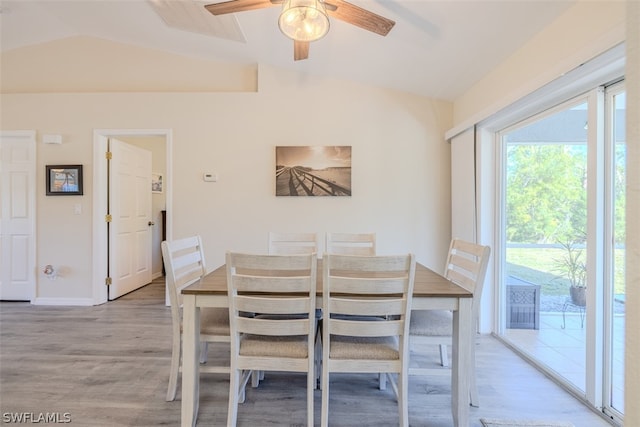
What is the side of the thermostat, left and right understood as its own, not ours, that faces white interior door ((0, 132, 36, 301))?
right

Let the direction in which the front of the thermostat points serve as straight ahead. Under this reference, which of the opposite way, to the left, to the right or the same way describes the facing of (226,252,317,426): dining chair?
the opposite way

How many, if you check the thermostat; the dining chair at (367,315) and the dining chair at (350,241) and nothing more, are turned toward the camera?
2

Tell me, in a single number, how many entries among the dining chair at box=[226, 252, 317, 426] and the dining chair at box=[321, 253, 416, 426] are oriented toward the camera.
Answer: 0

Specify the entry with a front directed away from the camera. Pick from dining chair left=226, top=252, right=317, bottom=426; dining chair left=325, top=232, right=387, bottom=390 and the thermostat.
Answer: dining chair left=226, top=252, right=317, bottom=426

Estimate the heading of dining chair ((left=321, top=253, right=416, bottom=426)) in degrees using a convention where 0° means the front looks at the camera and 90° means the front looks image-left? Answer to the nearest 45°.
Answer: approximately 180°

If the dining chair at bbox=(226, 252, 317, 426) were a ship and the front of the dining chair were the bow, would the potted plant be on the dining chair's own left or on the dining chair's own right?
on the dining chair's own right

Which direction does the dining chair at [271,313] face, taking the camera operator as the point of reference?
facing away from the viewer

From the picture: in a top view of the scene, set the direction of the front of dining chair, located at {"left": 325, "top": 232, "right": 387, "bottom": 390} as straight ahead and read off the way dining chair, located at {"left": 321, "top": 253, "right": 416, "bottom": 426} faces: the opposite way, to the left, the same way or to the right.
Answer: the opposite way

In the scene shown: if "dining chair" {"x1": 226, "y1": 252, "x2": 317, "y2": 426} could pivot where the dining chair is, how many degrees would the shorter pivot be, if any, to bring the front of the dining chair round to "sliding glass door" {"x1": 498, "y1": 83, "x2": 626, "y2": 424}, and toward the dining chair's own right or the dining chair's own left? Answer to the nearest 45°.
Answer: approximately 90° to the dining chair's own right

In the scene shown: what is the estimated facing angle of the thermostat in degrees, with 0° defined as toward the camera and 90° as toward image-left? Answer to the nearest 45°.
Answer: approximately 0°
